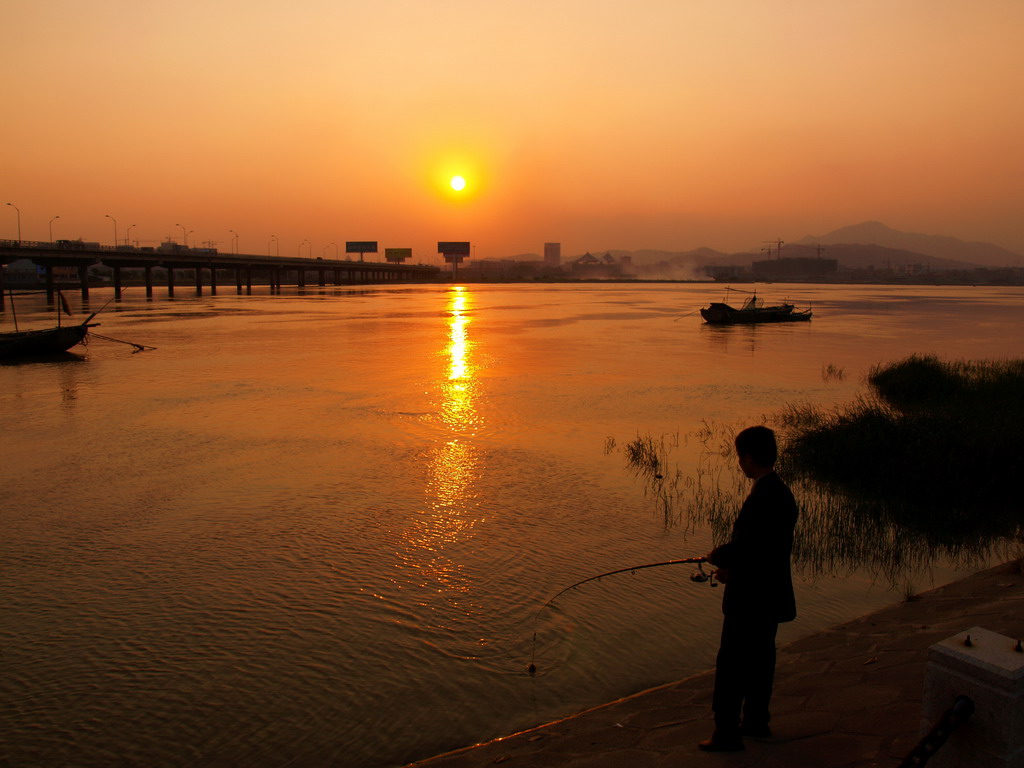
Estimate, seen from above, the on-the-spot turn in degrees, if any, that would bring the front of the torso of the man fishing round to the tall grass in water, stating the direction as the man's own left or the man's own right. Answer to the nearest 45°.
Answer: approximately 90° to the man's own right

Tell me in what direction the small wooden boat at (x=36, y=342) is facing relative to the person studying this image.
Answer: facing to the right of the viewer

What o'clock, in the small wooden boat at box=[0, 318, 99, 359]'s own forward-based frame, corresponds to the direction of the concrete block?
The concrete block is roughly at 3 o'clock from the small wooden boat.

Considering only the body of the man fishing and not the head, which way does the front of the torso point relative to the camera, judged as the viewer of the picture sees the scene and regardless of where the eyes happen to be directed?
to the viewer's left

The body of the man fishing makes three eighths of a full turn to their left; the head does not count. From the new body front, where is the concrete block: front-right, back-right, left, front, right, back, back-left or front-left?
front
